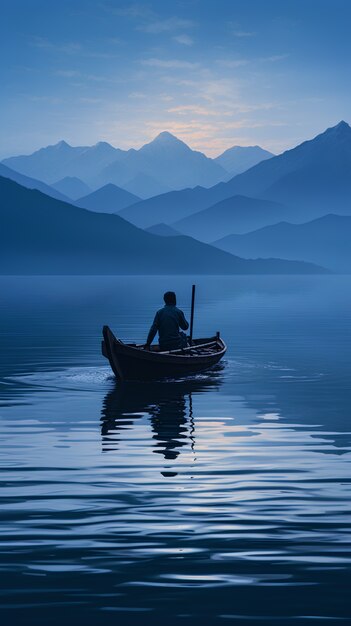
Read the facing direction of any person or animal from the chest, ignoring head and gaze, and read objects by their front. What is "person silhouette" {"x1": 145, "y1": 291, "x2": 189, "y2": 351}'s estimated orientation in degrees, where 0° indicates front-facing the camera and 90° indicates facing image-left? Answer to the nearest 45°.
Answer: approximately 180°
